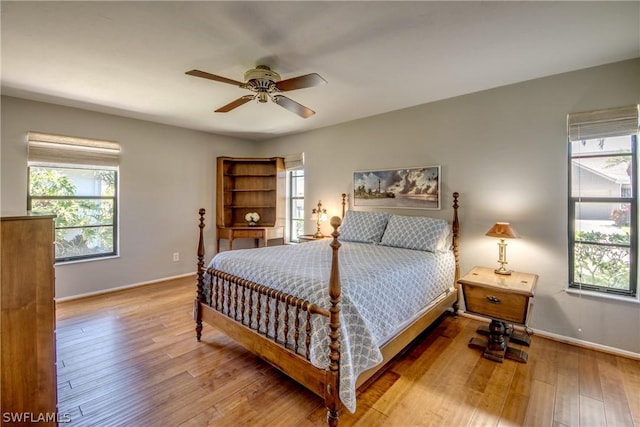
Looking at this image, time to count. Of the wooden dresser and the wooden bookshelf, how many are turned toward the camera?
1

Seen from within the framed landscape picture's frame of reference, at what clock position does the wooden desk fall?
The wooden desk is roughly at 2 o'clock from the framed landscape picture.

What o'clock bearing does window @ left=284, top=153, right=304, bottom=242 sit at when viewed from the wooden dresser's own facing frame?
The window is roughly at 11 o'clock from the wooden dresser.

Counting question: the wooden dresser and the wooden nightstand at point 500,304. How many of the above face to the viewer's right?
1

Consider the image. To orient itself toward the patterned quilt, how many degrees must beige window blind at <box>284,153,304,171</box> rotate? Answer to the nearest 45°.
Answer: approximately 45° to its left

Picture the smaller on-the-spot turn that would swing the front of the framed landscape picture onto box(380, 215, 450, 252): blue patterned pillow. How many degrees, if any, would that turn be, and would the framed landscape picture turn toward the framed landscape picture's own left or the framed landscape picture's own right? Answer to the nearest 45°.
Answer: approximately 45° to the framed landscape picture's own left

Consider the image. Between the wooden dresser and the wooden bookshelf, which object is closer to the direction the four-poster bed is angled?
the wooden dresser

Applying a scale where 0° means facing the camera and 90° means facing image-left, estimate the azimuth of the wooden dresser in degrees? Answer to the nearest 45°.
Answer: approximately 270°

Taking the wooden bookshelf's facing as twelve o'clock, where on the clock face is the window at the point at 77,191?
The window is roughly at 2 o'clock from the wooden bookshelf.
